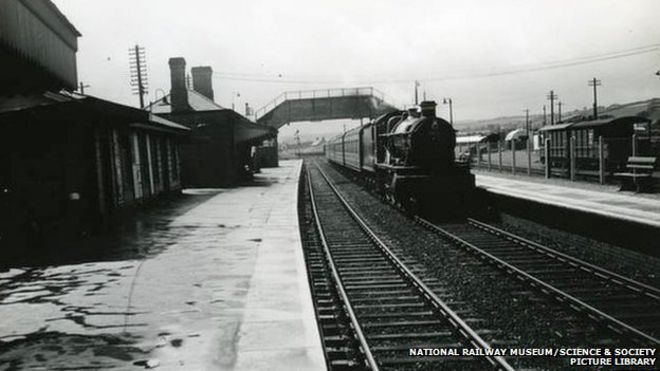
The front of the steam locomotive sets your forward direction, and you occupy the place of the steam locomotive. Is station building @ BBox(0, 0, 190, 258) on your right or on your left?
on your right

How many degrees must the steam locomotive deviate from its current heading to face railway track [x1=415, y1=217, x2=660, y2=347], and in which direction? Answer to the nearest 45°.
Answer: approximately 45° to its right

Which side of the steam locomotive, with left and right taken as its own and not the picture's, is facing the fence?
left

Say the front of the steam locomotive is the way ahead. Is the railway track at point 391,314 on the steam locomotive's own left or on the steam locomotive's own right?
on the steam locomotive's own right

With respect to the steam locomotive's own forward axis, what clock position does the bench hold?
The bench is roughly at 10 o'clock from the steam locomotive.

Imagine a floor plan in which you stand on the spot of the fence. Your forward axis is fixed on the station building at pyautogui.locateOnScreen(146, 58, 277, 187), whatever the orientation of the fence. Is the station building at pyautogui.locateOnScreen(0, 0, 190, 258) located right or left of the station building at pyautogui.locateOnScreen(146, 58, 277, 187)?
left

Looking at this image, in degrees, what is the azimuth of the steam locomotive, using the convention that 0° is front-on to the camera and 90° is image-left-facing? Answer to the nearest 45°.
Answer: approximately 315°
